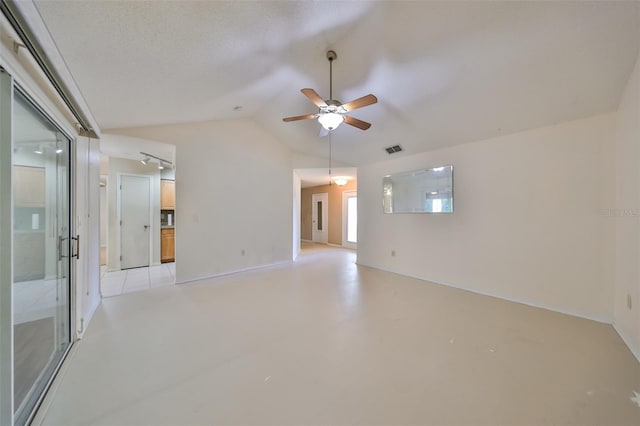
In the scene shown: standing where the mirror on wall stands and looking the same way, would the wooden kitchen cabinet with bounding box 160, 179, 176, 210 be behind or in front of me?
in front

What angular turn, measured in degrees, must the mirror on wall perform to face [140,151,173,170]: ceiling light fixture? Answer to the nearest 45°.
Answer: approximately 45° to its right

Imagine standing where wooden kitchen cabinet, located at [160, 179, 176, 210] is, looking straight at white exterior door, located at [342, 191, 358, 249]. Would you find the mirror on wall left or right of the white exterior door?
right

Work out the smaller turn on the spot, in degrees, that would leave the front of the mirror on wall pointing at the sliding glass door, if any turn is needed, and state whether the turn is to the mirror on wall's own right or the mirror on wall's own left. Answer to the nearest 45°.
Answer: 0° — it already faces it

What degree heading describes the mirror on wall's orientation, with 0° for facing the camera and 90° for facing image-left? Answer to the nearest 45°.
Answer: approximately 45°

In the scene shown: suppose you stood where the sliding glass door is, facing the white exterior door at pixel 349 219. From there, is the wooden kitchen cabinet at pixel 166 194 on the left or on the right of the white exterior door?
left

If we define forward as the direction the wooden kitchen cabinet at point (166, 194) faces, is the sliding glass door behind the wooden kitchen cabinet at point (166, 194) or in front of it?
in front
